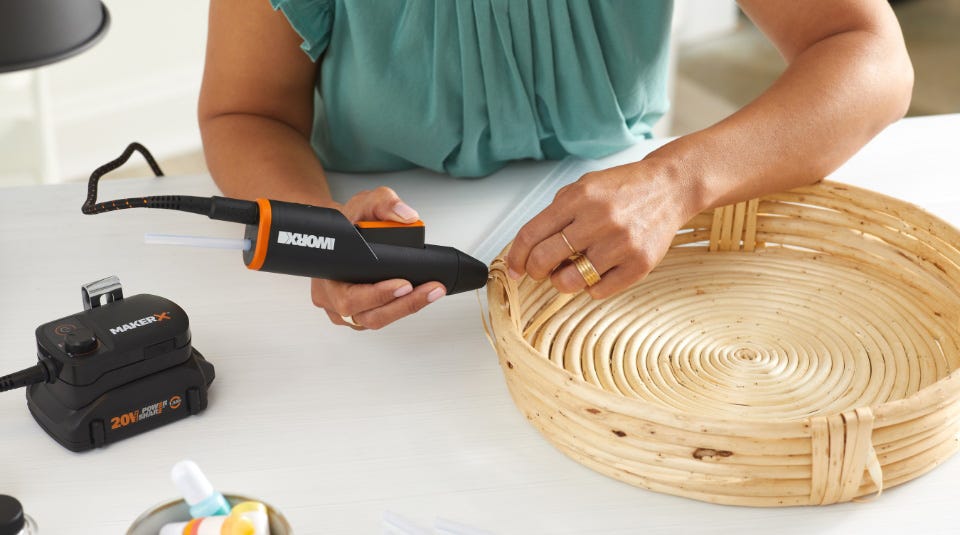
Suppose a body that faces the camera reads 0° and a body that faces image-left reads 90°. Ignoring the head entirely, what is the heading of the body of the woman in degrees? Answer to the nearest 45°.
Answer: approximately 0°

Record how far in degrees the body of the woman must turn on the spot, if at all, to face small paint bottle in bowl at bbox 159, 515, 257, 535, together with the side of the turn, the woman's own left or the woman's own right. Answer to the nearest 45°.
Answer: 0° — they already face it

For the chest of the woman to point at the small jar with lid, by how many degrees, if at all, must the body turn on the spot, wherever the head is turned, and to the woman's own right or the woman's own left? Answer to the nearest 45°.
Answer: approximately 45° to the woman's own right
